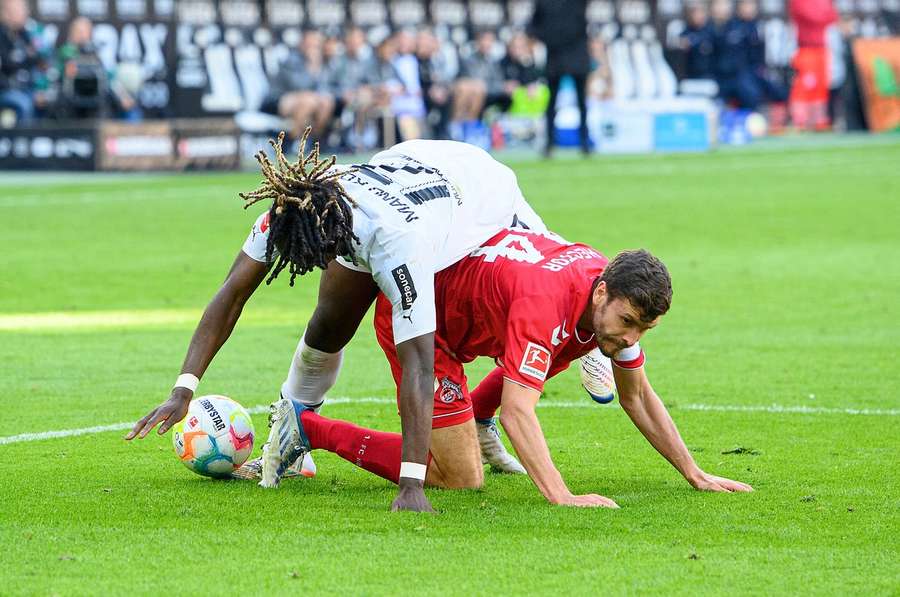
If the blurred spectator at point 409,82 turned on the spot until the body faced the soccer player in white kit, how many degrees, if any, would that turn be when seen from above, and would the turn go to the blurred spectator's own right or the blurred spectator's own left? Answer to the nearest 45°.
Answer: approximately 45° to the blurred spectator's own left

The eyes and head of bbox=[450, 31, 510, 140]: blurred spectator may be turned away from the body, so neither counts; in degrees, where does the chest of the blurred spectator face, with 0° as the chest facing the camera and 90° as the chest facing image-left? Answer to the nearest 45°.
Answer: approximately 45°

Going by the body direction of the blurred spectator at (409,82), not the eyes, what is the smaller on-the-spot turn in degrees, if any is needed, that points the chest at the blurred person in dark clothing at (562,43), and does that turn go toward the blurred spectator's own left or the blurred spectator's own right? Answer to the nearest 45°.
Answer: approximately 90° to the blurred spectator's own left
